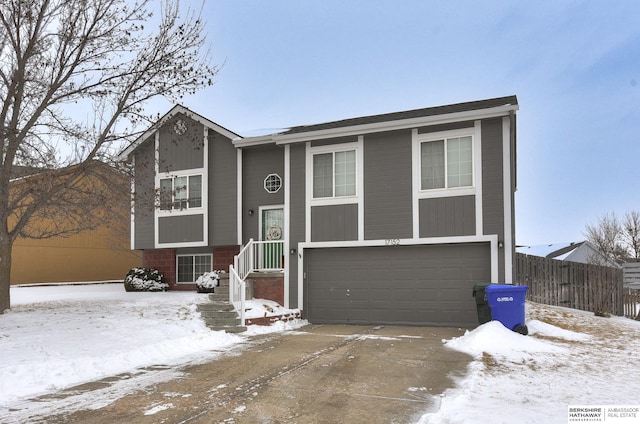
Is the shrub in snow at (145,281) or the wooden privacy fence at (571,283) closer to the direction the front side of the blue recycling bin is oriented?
the shrub in snow

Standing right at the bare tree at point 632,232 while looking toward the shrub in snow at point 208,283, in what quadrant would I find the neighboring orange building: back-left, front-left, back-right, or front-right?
front-right

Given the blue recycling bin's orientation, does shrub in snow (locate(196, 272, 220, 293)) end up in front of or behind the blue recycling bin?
in front

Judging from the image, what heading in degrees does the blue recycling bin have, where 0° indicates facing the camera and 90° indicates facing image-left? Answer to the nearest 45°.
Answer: approximately 90°

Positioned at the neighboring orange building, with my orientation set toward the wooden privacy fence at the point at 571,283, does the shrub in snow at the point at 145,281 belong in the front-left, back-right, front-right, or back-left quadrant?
front-right
